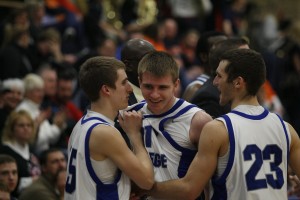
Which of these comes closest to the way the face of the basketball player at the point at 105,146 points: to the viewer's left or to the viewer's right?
to the viewer's right

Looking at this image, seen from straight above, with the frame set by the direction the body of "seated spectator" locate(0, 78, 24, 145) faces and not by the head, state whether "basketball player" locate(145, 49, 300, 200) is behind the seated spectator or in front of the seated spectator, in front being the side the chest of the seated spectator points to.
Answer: in front

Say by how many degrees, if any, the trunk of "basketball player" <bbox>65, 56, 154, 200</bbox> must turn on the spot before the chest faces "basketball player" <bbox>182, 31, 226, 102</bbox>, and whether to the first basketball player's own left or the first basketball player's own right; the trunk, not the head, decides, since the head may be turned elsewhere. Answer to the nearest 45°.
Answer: approximately 45° to the first basketball player's own left

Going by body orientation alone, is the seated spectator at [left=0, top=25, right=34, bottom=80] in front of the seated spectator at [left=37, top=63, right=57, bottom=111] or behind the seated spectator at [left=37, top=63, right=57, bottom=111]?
behind

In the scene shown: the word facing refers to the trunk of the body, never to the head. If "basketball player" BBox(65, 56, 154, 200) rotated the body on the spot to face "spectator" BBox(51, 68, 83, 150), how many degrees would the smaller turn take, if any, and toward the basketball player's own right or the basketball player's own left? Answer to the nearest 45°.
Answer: approximately 90° to the basketball player's own left

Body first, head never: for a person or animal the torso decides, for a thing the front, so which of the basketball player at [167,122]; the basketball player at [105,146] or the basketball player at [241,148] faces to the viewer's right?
the basketball player at [105,146]

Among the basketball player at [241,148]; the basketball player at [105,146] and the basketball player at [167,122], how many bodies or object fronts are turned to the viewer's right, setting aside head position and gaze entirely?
1

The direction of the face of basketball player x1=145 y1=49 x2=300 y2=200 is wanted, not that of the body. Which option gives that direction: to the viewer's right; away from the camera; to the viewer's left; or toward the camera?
to the viewer's left

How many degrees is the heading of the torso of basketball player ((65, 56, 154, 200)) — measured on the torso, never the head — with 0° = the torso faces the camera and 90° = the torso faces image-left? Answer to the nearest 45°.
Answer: approximately 270°

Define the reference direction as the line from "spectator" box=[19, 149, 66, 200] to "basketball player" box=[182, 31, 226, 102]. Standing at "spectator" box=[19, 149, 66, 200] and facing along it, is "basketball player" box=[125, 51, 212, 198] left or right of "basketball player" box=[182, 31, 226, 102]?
right

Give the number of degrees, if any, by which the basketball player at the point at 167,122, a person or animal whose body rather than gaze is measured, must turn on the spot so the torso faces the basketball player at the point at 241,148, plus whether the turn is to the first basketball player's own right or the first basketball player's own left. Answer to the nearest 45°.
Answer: approximately 135° to the first basketball player's own left

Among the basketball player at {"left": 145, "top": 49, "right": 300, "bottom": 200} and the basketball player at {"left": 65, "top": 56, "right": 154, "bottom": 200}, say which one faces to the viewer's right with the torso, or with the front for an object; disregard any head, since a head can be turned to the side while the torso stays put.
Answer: the basketball player at {"left": 65, "top": 56, "right": 154, "bottom": 200}

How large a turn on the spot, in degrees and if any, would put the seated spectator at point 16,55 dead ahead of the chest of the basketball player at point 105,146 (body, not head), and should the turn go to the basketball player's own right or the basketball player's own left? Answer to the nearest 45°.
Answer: approximately 90° to the basketball player's own left

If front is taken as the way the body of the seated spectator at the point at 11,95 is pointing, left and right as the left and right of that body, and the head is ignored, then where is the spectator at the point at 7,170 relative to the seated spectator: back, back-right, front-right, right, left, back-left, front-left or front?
front-right

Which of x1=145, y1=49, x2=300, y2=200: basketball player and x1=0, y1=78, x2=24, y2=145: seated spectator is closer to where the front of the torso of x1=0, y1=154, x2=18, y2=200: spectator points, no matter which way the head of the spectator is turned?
the basketball player
